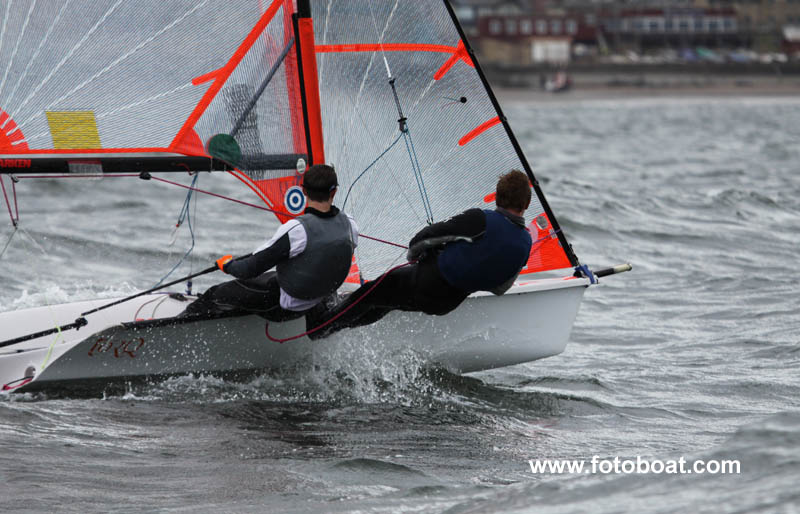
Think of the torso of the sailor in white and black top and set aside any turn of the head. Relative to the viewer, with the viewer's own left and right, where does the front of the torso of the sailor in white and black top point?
facing away from the viewer and to the left of the viewer
